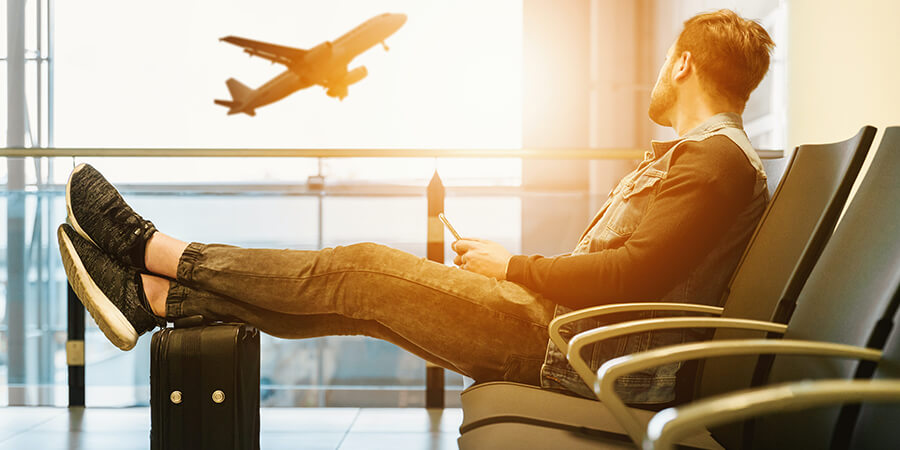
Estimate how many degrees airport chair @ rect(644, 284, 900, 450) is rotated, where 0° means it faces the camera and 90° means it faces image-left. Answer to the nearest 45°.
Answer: approximately 90°

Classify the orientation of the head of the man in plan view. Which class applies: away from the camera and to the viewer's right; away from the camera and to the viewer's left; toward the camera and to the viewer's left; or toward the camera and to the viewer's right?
away from the camera and to the viewer's left

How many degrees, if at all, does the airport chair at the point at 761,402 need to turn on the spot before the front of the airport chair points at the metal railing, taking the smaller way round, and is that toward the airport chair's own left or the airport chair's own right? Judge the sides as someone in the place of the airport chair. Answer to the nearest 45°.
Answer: approximately 45° to the airport chair's own right

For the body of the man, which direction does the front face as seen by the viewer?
to the viewer's left

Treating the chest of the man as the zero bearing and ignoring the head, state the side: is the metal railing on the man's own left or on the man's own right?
on the man's own right

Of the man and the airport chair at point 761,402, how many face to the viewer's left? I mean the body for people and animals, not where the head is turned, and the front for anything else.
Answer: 2
